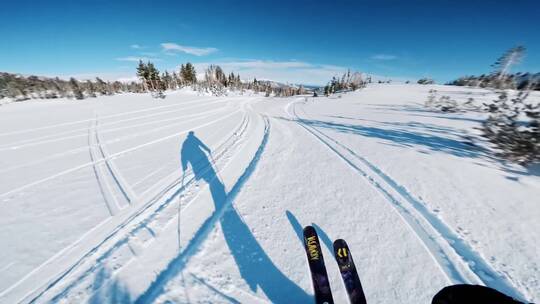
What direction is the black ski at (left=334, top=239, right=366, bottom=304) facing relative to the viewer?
away from the camera

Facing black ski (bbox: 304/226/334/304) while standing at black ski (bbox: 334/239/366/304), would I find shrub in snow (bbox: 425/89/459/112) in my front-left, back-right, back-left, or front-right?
back-right

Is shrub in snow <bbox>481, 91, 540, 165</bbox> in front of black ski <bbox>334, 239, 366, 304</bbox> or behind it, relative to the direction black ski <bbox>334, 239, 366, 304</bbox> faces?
in front

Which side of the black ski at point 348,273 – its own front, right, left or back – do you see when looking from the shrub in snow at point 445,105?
front
